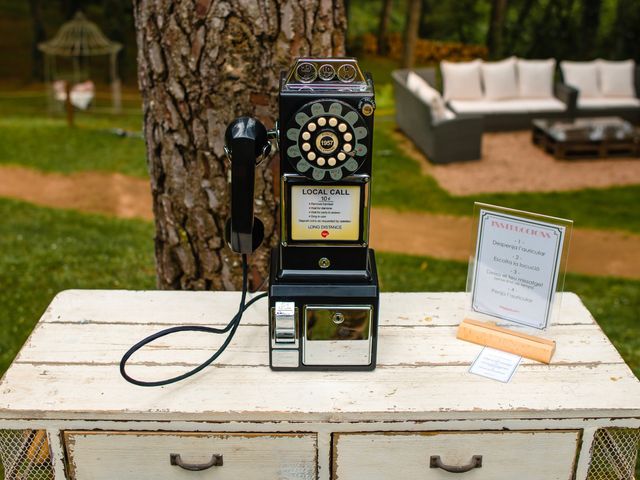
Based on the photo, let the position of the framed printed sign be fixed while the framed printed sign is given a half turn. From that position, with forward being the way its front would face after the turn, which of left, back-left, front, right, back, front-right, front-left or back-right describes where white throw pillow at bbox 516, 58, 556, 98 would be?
front

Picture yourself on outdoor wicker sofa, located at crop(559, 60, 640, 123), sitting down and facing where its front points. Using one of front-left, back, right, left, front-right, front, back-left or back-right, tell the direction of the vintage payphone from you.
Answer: front

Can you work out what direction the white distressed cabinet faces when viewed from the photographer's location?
facing the viewer

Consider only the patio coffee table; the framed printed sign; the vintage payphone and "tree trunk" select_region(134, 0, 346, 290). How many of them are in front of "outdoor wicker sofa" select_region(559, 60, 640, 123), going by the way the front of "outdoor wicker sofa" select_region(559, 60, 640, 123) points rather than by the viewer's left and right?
4

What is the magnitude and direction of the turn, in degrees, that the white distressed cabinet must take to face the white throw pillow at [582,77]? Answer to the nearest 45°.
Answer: approximately 180°

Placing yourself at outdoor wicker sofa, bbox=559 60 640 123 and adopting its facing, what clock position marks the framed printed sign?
The framed printed sign is roughly at 12 o'clock from the outdoor wicker sofa.

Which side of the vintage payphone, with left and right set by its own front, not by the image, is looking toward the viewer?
front

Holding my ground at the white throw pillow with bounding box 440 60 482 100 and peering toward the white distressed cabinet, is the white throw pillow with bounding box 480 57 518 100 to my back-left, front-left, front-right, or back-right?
back-left

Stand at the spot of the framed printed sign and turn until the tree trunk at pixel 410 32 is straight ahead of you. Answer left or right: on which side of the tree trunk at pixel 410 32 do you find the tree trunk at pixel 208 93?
left

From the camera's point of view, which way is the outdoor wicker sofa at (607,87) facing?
toward the camera

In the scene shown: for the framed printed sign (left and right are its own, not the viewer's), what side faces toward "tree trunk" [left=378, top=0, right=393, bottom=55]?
back

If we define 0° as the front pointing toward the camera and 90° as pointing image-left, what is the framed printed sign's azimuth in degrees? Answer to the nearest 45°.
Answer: approximately 0°
